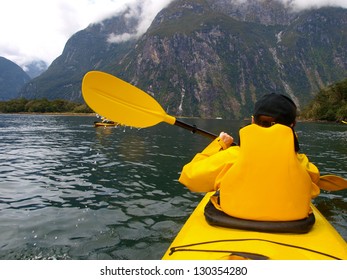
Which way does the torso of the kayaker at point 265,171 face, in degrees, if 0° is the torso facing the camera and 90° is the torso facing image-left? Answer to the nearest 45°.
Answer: approximately 180°

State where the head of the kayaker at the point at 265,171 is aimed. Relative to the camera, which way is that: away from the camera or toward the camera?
away from the camera
